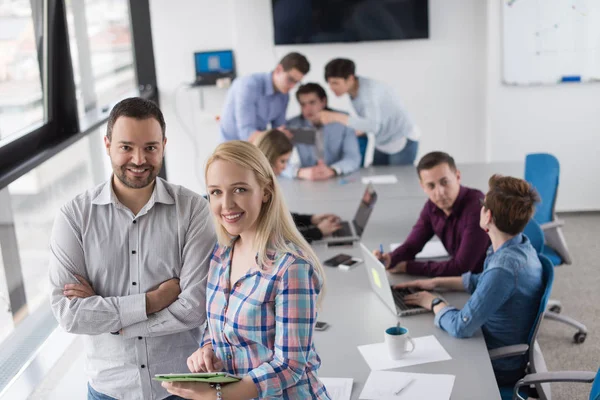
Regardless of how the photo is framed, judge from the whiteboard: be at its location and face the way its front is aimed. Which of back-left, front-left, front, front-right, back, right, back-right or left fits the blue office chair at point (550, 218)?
front

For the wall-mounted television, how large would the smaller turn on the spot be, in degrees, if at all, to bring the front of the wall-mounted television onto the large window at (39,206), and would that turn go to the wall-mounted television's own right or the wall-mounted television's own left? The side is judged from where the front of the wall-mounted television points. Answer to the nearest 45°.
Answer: approximately 45° to the wall-mounted television's own right

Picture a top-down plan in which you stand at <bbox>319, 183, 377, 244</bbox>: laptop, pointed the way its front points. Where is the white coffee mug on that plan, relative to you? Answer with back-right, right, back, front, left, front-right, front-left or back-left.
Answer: left

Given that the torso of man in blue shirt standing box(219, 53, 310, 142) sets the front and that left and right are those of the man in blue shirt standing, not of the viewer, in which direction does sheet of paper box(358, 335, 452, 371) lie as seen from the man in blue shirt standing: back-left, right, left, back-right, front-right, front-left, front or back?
front-right

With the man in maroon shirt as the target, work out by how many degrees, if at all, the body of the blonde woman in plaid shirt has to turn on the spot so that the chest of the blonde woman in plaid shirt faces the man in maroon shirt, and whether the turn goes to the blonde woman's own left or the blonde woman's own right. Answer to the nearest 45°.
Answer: approximately 180°

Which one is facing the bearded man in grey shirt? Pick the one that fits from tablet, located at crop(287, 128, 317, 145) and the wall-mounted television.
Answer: the wall-mounted television

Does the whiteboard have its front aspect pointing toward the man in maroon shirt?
yes

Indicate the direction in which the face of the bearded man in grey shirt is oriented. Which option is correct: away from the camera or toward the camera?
toward the camera

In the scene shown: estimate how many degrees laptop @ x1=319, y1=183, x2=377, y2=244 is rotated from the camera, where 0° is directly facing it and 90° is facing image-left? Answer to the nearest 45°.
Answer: approximately 90°

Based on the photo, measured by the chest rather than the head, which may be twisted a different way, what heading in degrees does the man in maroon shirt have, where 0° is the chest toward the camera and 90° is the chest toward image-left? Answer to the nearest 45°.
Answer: approximately 45°

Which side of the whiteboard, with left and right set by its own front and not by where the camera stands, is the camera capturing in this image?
front

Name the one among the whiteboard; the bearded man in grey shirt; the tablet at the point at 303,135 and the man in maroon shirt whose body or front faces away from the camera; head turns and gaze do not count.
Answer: the tablet

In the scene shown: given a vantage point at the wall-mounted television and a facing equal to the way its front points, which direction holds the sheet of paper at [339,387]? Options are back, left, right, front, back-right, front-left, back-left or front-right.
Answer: front

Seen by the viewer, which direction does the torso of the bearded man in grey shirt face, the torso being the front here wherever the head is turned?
toward the camera

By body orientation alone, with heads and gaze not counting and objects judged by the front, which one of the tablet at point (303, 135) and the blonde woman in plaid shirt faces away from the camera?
the tablet

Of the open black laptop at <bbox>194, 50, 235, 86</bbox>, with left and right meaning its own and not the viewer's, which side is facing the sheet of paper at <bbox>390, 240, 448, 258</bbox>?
front
